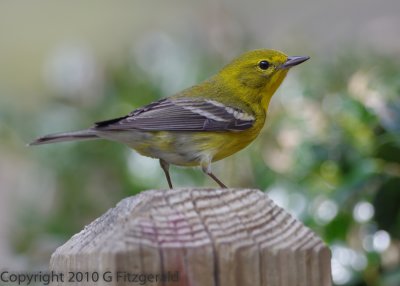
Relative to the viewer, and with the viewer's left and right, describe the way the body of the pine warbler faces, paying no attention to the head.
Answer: facing to the right of the viewer
